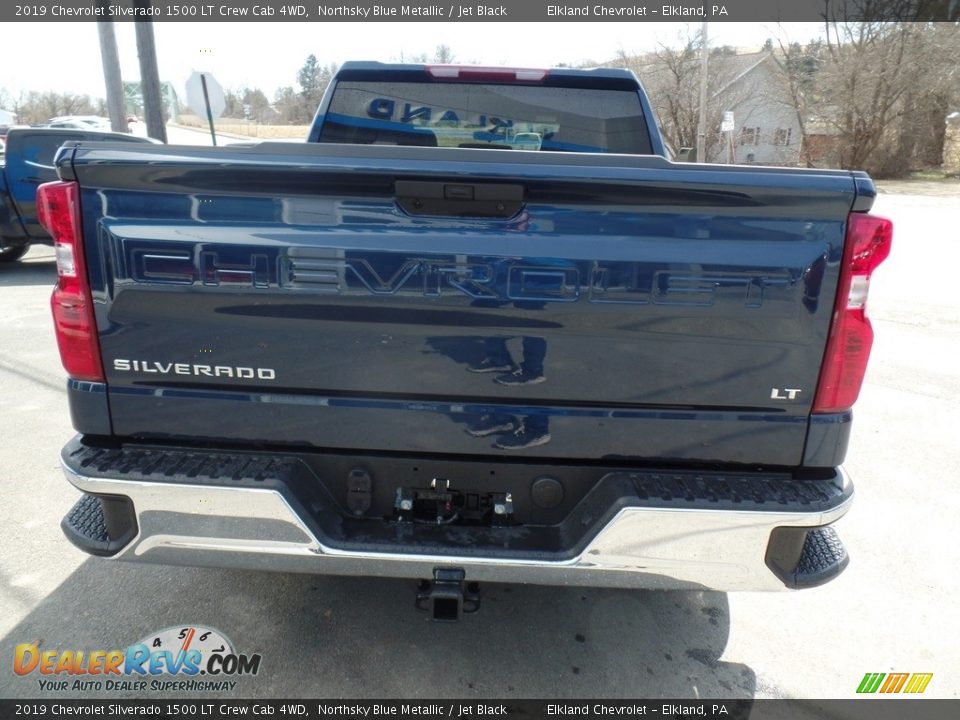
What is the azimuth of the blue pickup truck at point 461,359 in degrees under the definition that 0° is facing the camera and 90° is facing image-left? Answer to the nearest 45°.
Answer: approximately 180°

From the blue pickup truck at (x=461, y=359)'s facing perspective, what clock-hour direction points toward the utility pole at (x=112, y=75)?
The utility pole is roughly at 11 o'clock from the blue pickup truck.

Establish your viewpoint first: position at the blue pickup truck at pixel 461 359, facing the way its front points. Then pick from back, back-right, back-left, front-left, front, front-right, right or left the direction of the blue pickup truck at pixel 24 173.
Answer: front-left

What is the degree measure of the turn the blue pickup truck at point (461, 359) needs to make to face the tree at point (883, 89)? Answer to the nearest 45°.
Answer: approximately 45° to its right

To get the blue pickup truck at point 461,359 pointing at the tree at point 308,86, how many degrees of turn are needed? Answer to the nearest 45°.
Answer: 0° — it already faces it

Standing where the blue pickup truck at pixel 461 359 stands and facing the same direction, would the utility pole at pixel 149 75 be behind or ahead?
ahead

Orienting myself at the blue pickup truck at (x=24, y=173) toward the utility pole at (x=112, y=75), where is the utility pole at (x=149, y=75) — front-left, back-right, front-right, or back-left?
front-right
